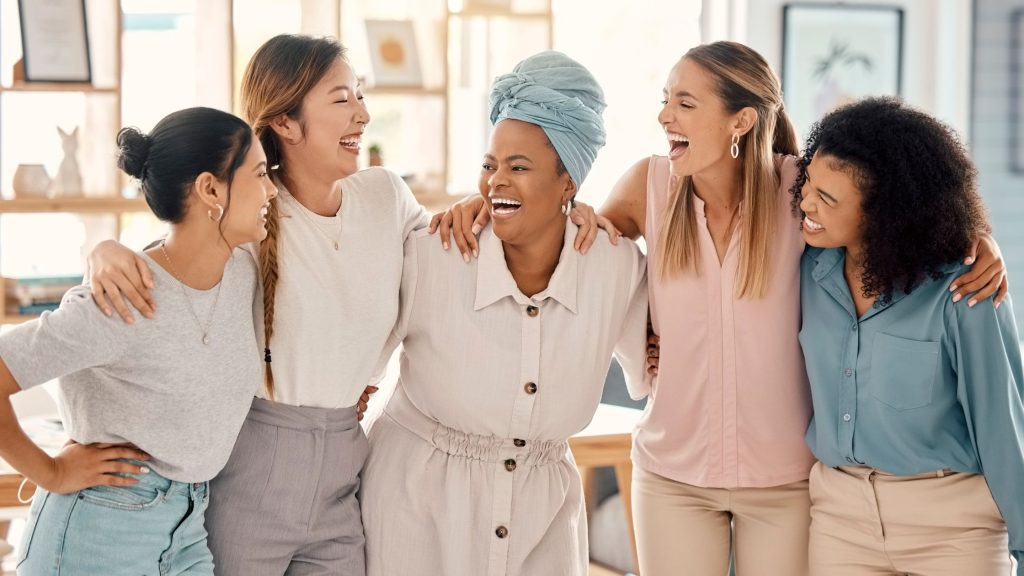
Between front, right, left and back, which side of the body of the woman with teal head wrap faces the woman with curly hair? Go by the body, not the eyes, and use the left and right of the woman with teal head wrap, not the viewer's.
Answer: left

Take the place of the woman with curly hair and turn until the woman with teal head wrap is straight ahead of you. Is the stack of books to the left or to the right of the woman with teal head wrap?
right

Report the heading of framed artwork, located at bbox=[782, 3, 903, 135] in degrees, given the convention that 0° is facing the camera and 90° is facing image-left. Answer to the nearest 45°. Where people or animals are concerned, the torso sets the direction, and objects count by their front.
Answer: approximately 0°

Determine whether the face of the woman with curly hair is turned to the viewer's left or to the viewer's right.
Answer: to the viewer's left

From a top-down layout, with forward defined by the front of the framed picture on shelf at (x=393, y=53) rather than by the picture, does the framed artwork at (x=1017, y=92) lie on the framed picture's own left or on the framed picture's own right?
on the framed picture's own left

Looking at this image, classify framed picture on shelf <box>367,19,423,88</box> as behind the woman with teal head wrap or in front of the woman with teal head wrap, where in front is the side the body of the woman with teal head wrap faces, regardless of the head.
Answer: behind

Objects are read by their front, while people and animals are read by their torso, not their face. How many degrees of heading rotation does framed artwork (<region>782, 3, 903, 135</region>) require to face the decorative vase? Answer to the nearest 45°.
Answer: approximately 45° to its right

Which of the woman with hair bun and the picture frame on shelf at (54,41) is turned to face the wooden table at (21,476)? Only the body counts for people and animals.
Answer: the picture frame on shelf

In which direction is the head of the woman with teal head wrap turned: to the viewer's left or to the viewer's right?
to the viewer's left

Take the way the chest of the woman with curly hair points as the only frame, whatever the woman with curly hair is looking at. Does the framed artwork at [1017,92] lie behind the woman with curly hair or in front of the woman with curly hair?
behind

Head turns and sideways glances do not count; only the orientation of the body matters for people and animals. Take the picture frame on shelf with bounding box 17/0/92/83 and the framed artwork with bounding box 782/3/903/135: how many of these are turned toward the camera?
2
